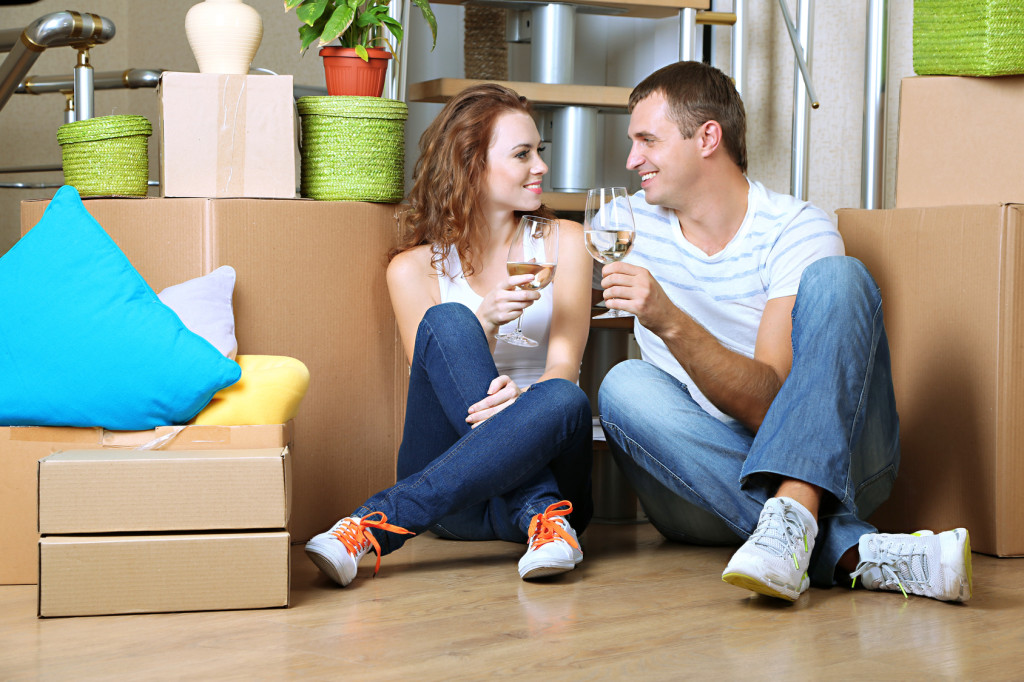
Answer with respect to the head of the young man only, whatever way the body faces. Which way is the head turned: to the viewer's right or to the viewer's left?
to the viewer's left

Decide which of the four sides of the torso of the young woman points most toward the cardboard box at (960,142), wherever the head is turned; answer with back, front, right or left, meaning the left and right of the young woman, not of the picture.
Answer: left

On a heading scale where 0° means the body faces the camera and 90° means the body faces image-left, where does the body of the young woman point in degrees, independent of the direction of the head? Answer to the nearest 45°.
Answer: approximately 0°
